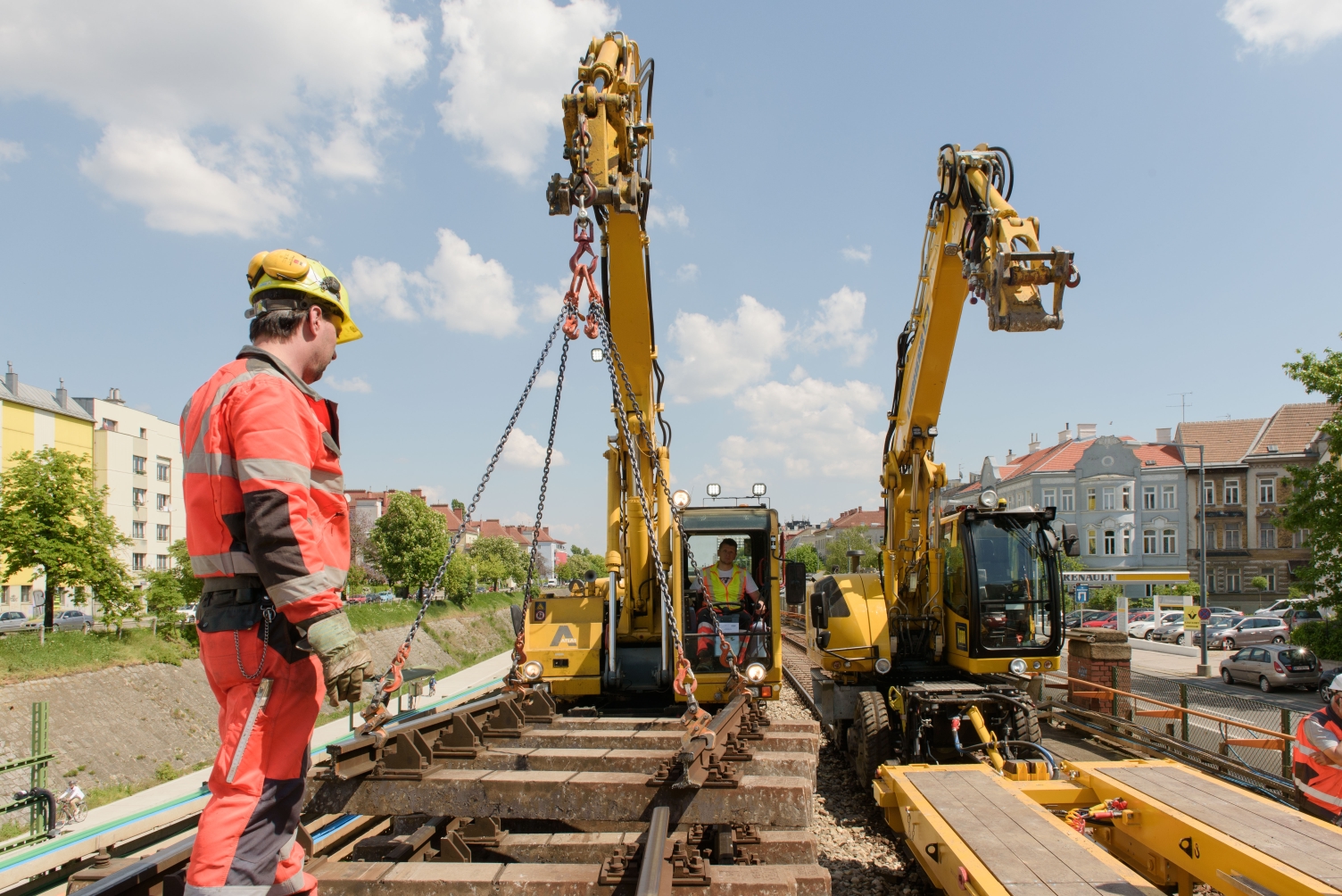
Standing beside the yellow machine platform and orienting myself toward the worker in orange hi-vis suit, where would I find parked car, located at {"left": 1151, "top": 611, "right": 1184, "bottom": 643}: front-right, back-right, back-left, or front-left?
back-right

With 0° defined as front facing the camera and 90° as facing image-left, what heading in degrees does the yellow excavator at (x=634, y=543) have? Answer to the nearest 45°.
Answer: approximately 0°

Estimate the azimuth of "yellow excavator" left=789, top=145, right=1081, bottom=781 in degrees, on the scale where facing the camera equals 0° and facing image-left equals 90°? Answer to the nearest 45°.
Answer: approximately 315°

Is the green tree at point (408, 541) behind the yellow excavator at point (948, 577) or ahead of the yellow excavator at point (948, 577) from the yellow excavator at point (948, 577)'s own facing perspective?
behind

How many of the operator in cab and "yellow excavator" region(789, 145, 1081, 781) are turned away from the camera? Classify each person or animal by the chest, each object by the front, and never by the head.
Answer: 0

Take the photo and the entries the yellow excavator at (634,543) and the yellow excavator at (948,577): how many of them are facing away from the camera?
0

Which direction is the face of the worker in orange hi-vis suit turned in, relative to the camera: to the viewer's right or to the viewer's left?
to the viewer's right
